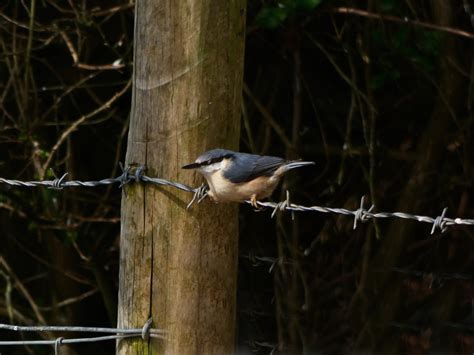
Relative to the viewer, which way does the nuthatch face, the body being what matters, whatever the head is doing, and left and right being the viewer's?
facing to the left of the viewer

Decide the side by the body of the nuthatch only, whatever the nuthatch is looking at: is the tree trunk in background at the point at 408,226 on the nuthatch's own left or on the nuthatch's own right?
on the nuthatch's own right
